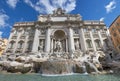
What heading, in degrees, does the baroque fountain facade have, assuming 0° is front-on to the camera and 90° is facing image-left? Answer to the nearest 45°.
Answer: approximately 0°
